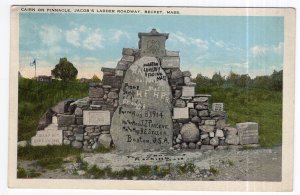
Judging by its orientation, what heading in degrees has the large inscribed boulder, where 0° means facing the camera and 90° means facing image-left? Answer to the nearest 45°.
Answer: approximately 0°

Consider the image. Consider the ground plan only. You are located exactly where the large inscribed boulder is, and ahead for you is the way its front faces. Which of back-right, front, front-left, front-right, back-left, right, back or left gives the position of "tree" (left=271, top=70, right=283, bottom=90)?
left
